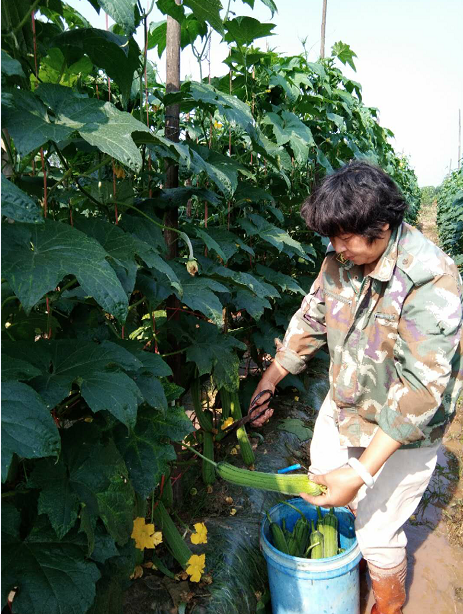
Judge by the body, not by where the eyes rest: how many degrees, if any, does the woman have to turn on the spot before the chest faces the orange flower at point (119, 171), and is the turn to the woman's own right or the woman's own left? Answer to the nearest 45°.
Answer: approximately 45° to the woman's own right

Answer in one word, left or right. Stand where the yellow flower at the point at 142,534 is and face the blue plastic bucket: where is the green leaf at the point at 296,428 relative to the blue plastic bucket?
left

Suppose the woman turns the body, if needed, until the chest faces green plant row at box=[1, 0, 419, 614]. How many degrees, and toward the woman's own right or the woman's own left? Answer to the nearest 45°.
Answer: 0° — they already face it

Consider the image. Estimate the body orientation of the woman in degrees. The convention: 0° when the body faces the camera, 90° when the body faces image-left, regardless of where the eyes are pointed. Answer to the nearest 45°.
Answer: approximately 45°

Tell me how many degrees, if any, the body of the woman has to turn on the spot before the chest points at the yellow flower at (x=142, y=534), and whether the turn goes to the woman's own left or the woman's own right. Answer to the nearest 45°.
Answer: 0° — they already face it
